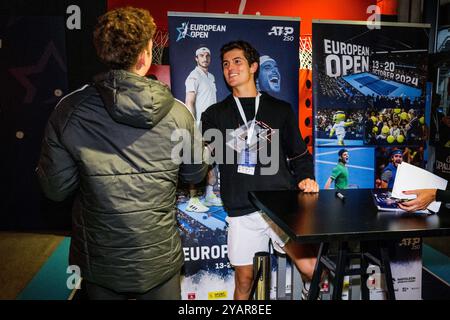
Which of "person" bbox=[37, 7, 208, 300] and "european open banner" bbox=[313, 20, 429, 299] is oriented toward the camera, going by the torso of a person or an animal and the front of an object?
the european open banner

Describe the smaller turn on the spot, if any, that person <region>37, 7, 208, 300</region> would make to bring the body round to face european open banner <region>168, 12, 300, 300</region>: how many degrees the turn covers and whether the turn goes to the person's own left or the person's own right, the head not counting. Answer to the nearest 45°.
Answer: approximately 45° to the person's own right

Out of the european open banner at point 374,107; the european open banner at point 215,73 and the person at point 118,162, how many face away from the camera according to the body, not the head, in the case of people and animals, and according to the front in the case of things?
1

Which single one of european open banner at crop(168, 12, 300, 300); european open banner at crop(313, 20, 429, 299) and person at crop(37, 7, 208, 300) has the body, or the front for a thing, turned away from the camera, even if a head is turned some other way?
the person

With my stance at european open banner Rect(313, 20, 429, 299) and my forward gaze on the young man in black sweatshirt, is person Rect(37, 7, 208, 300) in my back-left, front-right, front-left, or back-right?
front-left

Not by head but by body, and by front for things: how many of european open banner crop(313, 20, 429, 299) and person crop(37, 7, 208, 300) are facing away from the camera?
1

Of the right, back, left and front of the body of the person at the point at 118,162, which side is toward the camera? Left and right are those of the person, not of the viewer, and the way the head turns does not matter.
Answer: back

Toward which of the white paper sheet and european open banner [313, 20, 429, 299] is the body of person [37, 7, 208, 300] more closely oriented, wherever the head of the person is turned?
the european open banner

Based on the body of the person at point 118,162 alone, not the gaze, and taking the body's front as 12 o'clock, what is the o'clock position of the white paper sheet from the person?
The white paper sheet is roughly at 3 o'clock from the person.

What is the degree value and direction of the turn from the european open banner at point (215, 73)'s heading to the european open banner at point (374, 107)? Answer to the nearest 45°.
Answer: approximately 90° to its left

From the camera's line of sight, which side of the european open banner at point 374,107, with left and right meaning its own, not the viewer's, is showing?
front

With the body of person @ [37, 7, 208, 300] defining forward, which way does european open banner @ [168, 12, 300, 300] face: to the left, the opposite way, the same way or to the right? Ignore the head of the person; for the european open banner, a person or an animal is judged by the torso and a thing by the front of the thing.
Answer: the opposite way

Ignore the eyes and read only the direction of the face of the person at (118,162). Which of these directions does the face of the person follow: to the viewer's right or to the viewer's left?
to the viewer's right

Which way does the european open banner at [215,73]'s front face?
toward the camera

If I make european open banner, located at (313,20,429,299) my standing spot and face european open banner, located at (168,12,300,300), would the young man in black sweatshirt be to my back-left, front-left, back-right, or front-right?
front-left
